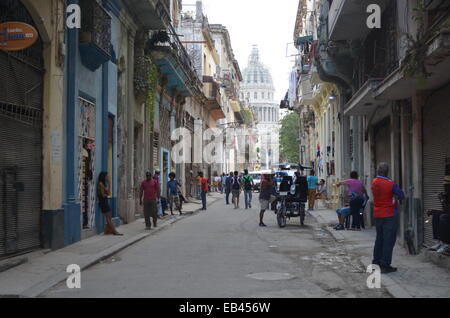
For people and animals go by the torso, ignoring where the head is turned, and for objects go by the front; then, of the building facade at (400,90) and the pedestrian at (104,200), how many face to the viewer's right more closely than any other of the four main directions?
1

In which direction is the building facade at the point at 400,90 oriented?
to the viewer's left

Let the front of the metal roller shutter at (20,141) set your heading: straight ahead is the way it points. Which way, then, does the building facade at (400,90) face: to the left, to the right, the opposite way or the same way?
the opposite way

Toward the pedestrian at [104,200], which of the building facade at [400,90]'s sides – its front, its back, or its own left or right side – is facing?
front

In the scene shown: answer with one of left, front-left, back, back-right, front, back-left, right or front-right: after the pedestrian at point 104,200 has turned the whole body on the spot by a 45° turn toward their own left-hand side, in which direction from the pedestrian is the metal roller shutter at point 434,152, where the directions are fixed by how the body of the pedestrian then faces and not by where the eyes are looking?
right

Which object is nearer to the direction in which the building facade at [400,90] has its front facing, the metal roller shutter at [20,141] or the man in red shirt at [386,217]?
the metal roller shutter

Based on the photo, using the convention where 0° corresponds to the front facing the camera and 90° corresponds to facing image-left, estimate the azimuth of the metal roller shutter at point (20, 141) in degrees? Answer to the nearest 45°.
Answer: approximately 315°

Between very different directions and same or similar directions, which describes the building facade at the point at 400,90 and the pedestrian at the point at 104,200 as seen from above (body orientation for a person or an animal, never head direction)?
very different directions

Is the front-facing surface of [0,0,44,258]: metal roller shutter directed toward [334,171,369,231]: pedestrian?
no

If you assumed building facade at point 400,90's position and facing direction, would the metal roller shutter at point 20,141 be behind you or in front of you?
in front

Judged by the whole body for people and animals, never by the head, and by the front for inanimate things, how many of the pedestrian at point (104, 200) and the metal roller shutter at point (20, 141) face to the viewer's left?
0

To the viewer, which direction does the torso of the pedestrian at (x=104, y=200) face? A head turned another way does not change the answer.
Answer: to the viewer's right

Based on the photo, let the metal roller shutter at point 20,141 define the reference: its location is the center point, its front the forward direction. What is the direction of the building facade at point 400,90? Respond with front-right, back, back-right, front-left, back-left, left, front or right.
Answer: front-left

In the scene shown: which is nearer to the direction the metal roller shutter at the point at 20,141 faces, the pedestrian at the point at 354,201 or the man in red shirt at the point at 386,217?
the man in red shirt

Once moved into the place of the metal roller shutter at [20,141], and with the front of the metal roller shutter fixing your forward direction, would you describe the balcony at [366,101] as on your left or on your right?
on your left

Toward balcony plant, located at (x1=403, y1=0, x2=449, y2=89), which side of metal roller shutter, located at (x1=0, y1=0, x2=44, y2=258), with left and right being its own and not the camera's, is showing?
front
